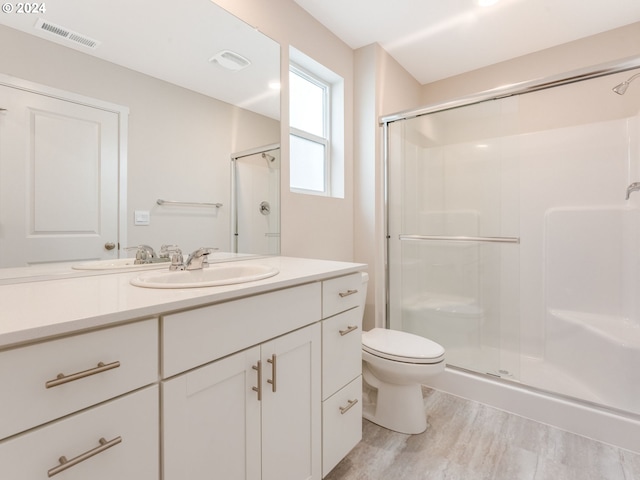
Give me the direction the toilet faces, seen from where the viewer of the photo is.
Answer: facing the viewer and to the right of the viewer

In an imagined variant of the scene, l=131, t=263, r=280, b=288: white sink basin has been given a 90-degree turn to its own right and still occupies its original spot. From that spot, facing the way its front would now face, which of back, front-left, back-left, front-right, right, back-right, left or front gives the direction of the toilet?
back-left

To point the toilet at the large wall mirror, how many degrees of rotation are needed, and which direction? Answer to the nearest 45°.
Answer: approximately 90° to its right

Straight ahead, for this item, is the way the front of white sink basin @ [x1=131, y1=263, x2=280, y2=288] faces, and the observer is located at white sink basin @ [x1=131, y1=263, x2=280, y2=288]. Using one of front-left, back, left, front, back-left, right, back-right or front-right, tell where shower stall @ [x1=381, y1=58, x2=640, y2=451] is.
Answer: front-left

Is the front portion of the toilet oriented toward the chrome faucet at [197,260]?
no

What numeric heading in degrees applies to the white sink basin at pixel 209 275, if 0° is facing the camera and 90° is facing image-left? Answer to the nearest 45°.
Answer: approximately 315°

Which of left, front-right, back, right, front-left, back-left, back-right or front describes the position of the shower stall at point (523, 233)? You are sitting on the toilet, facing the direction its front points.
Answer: left

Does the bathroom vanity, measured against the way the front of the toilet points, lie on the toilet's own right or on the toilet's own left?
on the toilet's own right
